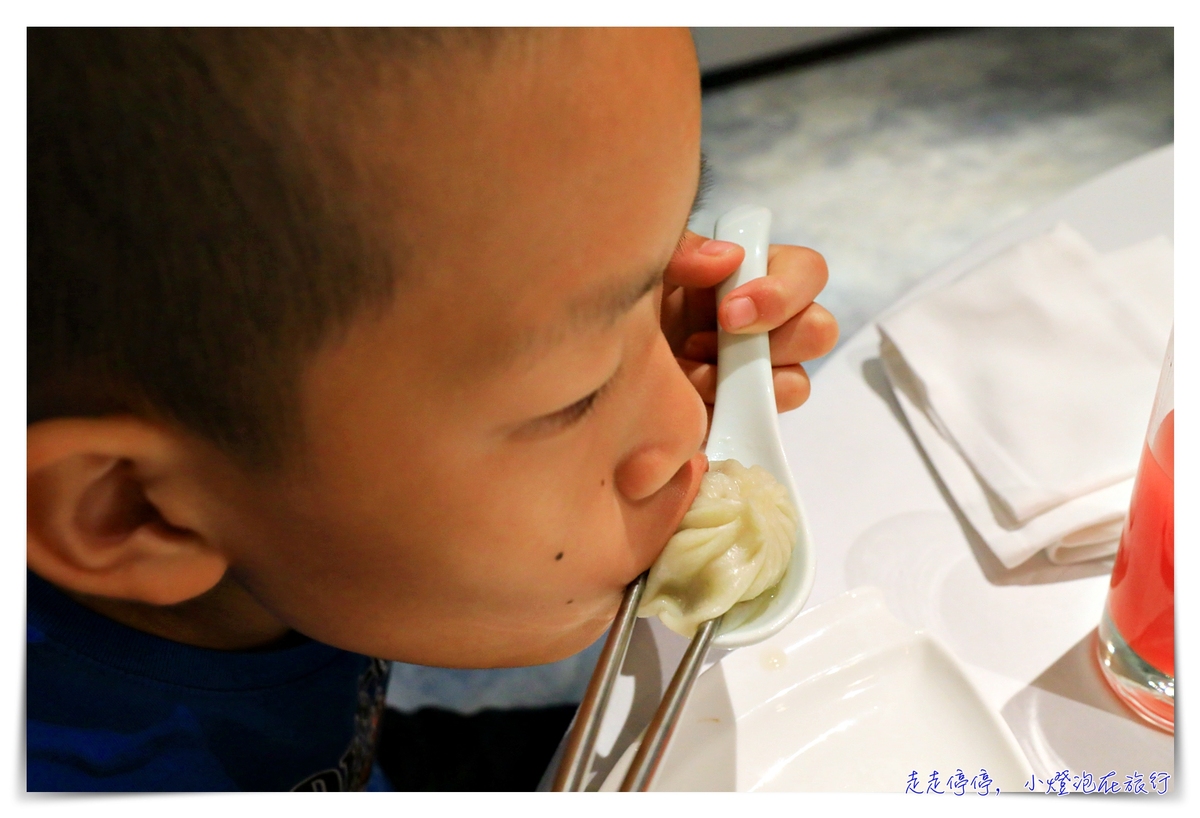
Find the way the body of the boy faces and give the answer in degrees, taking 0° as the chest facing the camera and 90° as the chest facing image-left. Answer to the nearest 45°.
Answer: approximately 270°
